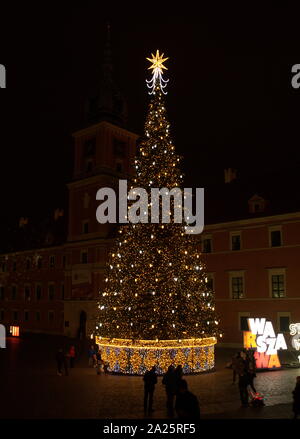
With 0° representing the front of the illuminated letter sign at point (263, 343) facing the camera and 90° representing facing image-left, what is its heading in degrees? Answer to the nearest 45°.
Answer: approximately 0°

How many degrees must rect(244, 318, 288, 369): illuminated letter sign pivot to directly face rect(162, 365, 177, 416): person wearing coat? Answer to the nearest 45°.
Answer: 0° — it already faces them

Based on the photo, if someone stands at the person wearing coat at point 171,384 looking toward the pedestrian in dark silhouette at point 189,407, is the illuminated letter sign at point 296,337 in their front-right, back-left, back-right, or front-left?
back-left

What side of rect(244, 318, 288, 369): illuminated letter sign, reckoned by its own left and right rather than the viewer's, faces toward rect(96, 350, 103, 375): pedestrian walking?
right

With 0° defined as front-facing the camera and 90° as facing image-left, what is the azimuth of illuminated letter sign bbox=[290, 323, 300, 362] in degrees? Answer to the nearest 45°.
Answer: approximately 0°

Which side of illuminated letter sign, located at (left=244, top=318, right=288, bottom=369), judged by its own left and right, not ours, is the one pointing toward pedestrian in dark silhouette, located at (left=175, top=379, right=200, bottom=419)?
front

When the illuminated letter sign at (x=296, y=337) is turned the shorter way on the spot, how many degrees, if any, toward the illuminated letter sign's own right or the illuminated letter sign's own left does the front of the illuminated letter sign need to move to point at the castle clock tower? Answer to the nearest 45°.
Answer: approximately 135° to the illuminated letter sign's own right

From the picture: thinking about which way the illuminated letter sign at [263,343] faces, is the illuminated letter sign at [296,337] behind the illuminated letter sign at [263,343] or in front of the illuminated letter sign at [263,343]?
behind

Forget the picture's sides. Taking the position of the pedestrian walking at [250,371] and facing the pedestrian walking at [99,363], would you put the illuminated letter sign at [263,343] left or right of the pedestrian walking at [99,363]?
right

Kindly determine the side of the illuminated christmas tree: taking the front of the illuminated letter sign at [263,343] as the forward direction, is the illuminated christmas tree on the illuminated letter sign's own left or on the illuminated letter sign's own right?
on the illuminated letter sign's own right

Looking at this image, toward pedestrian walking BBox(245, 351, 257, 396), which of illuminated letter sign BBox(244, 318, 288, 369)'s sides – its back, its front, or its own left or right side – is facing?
front

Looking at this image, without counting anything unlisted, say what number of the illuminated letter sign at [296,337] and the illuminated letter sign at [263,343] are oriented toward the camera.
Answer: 2

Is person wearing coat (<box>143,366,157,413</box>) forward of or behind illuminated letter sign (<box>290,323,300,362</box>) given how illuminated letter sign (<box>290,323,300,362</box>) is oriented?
forward
